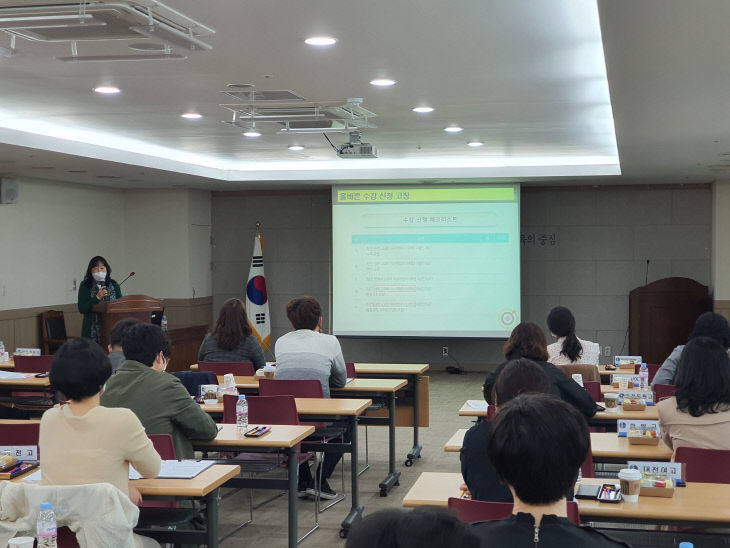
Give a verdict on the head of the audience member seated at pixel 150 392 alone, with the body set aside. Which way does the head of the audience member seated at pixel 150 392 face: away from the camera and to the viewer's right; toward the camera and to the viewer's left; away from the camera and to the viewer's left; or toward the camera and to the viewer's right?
away from the camera and to the viewer's right

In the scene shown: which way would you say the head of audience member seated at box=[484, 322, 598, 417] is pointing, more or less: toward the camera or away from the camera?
away from the camera

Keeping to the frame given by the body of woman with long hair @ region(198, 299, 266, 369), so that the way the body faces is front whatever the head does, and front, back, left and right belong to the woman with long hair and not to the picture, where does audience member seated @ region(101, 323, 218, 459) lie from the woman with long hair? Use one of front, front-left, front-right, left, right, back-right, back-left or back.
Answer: back

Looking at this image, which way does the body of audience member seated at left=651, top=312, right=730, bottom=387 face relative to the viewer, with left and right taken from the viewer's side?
facing away from the viewer and to the left of the viewer

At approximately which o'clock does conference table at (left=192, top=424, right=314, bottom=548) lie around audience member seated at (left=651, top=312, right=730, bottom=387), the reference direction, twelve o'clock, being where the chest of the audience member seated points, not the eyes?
The conference table is roughly at 9 o'clock from the audience member seated.

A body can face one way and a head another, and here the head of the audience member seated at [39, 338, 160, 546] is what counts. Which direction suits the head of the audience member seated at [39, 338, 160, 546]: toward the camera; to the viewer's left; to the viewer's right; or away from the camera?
away from the camera

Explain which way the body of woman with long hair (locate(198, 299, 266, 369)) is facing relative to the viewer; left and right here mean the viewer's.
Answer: facing away from the viewer

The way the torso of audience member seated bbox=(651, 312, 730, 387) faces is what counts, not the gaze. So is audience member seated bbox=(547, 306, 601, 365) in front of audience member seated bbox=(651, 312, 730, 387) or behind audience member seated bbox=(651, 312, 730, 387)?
in front

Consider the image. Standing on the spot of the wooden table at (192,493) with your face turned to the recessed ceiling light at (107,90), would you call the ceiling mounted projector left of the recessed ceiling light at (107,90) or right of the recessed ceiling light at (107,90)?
right

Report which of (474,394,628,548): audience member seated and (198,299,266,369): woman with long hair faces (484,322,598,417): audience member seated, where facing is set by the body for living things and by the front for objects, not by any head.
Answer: (474,394,628,548): audience member seated

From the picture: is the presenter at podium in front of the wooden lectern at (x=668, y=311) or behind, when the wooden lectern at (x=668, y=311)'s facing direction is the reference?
in front

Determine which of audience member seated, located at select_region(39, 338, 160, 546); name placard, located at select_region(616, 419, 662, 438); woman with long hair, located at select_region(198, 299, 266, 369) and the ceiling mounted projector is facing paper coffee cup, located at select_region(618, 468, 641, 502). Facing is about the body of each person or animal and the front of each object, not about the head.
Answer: the name placard

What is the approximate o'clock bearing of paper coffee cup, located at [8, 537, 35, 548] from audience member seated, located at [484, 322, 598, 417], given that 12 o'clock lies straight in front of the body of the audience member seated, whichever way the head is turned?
The paper coffee cup is roughly at 7 o'clock from the audience member seated.

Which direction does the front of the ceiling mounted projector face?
away from the camera

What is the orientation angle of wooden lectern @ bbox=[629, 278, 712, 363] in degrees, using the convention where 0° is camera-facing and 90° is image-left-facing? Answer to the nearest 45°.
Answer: approximately 45°
